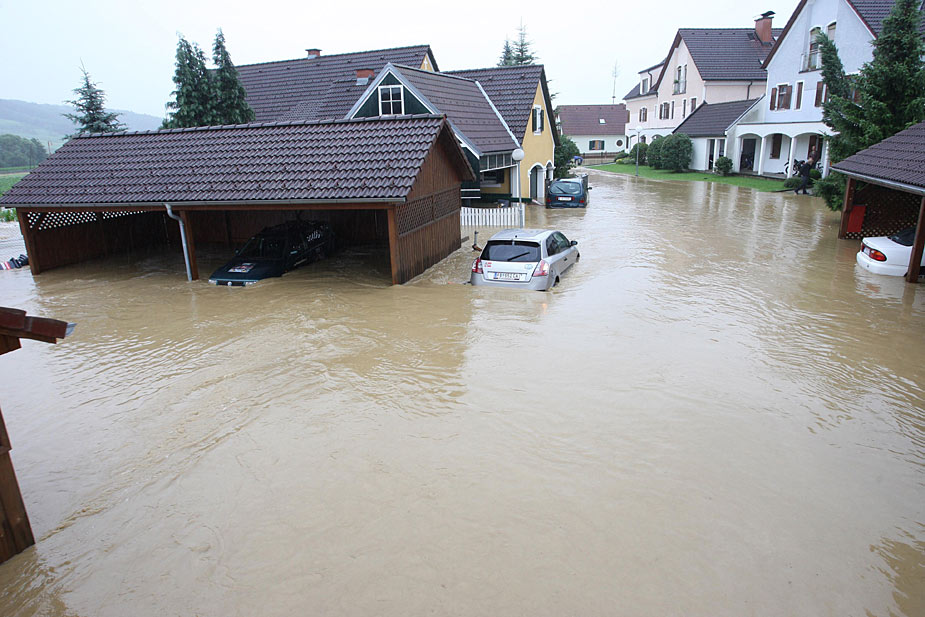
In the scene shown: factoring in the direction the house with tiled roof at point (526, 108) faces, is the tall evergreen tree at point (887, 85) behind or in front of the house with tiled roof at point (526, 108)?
in front

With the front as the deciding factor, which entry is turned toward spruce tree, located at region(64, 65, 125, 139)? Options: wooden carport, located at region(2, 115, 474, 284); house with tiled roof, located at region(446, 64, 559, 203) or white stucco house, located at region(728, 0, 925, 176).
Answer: the white stucco house

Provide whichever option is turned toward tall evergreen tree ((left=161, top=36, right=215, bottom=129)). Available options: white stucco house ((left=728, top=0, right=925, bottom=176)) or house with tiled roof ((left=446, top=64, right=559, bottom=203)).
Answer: the white stucco house

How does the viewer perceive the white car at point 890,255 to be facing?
facing away from the viewer and to the right of the viewer

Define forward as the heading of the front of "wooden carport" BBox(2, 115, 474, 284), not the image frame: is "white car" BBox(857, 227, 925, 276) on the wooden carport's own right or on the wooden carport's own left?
on the wooden carport's own left

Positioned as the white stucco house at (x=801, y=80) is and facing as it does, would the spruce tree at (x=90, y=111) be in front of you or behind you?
in front

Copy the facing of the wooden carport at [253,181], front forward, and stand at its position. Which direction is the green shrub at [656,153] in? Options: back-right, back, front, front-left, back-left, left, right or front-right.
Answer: back-left

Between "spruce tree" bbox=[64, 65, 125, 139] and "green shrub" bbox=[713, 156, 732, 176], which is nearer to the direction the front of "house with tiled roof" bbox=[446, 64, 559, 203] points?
the green shrub

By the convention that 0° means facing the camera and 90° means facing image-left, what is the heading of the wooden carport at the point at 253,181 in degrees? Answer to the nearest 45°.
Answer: approximately 0°

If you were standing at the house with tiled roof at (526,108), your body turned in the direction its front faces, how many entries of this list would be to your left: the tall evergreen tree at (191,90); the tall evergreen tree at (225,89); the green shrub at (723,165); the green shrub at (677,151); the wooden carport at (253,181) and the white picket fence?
2

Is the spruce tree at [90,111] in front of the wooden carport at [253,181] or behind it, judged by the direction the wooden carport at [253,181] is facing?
behind

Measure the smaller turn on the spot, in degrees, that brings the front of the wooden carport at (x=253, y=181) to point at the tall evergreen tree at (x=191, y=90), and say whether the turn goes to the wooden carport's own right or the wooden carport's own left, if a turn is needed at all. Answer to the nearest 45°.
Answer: approximately 180°

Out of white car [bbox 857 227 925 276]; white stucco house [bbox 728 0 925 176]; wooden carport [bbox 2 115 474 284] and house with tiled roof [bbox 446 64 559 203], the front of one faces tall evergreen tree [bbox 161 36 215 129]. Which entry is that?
the white stucco house

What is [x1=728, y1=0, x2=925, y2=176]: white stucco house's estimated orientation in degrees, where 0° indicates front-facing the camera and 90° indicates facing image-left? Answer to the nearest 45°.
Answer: approximately 45°

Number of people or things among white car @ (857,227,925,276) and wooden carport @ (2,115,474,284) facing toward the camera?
1

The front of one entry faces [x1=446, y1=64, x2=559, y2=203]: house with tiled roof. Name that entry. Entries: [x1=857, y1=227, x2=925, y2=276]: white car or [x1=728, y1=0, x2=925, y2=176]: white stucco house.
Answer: the white stucco house
